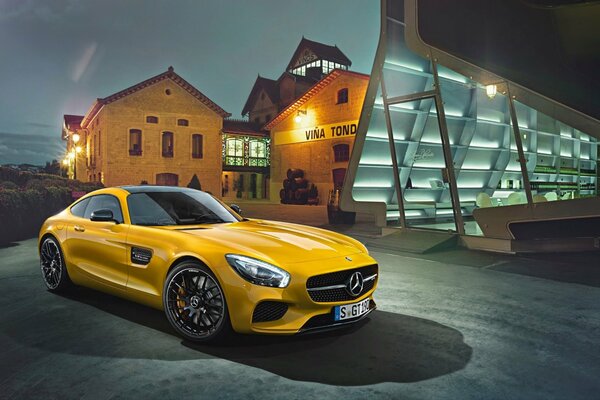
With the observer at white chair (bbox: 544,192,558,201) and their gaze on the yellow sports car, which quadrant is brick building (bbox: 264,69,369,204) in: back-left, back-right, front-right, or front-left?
back-right

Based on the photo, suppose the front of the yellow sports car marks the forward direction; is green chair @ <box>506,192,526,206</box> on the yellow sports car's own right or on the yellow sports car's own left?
on the yellow sports car's own left

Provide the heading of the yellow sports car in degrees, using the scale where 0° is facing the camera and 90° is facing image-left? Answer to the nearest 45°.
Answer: approximately 315°

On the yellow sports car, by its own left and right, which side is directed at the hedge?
back

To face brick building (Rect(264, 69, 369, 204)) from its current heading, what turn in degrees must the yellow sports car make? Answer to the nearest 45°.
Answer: approximately 135° to its left

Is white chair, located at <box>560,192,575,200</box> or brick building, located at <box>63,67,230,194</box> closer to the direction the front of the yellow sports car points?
the white chair

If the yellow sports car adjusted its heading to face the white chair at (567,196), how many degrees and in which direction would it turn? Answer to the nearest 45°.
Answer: approximately 90° to its left

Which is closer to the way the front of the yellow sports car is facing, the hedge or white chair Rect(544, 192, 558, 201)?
the white chair

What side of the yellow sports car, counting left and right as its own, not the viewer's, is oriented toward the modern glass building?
left

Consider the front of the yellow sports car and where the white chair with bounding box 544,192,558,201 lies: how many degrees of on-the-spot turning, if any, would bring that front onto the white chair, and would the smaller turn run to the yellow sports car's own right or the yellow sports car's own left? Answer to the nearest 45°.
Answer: approximately 90° to the yellow sports car's own left
